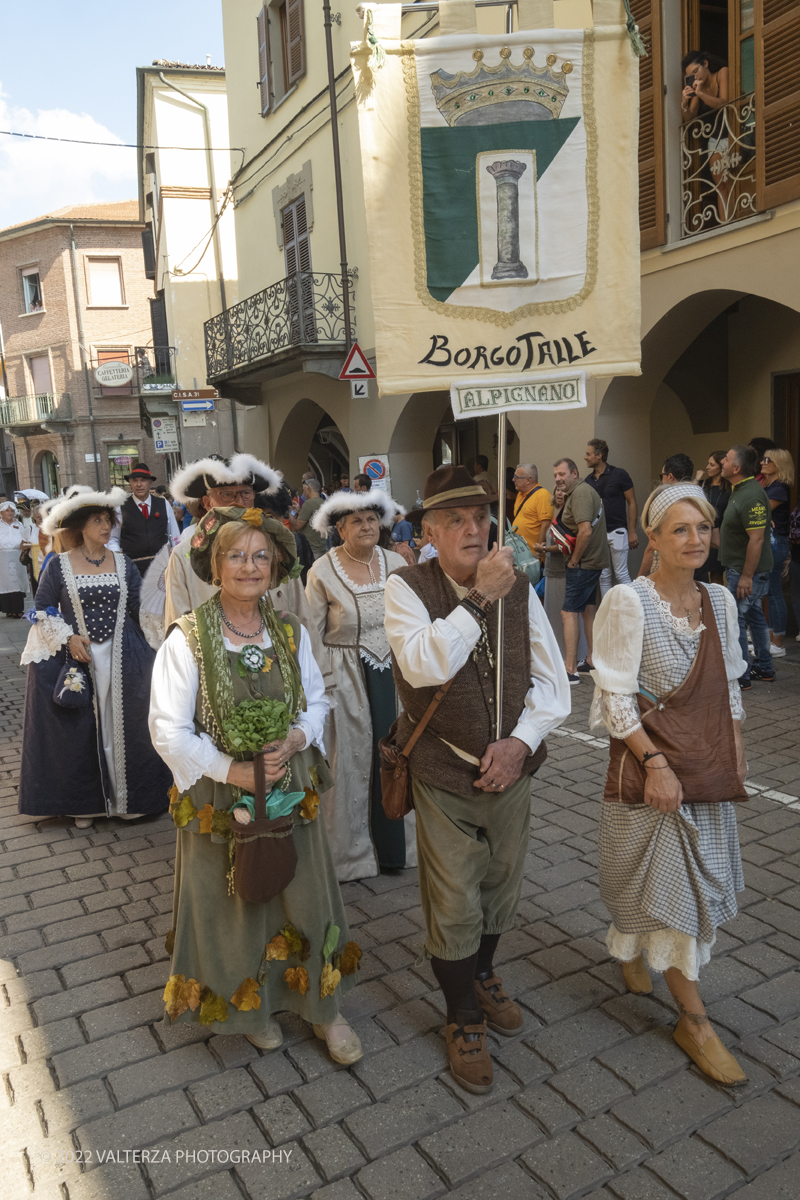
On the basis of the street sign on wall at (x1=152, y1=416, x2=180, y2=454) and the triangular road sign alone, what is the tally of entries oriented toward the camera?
2

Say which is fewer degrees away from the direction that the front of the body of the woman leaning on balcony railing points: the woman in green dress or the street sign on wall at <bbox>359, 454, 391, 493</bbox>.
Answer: the woman in green dress

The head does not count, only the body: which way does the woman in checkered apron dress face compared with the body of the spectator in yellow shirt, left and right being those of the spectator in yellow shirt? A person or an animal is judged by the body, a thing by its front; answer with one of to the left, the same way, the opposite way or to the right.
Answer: to the left

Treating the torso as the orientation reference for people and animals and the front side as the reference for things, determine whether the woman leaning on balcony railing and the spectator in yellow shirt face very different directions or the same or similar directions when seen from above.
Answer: same or similar directions

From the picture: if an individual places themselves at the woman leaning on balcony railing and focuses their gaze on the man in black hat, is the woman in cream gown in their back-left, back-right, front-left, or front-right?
front-left

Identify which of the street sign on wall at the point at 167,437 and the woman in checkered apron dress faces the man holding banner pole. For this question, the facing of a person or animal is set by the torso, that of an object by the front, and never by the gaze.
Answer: the street sign on wall

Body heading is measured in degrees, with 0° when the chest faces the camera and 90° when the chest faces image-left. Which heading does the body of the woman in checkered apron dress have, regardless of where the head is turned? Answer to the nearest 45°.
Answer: approximately 315°

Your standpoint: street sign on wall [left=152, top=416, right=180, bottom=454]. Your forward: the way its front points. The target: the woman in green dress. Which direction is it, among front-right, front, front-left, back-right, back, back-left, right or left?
front

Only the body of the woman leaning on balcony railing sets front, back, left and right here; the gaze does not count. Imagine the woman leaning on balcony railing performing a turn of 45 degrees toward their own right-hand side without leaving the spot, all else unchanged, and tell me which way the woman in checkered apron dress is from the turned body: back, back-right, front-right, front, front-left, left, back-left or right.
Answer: left

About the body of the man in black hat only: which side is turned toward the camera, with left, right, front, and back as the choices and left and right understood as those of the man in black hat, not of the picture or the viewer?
front

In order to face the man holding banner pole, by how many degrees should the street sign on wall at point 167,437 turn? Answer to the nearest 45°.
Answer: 0° — it already faces them

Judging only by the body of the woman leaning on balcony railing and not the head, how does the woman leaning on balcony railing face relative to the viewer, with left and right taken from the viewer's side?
facing the viewer and to the left of the viewer

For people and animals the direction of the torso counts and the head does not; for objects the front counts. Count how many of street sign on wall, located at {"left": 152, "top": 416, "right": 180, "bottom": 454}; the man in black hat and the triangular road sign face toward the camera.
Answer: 3

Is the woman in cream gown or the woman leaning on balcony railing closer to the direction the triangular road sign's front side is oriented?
the woman in cream gown

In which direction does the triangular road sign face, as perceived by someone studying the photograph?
facing the viewer

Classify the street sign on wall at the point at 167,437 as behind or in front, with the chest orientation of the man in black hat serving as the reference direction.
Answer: behind
